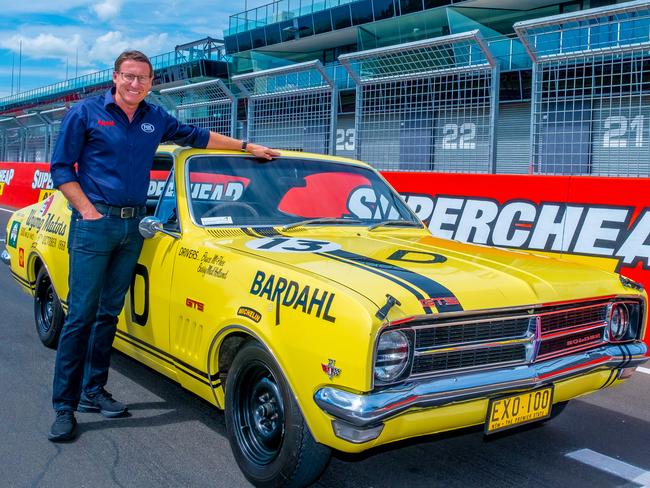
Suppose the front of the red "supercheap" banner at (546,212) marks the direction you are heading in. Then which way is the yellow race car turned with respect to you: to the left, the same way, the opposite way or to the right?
to the left

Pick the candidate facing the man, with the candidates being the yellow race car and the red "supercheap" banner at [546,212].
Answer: the red "supercheap" banner

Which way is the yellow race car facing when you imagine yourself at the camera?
facing the viewer and to the right of the viewer

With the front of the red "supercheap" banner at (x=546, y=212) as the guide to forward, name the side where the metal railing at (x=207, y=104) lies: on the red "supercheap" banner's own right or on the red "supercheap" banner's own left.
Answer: on the red "supercheap" banner's own right

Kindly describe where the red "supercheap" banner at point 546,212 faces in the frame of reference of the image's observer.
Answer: facing the viewer and to the left of the viewer

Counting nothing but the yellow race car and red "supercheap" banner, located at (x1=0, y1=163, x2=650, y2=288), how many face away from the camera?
0

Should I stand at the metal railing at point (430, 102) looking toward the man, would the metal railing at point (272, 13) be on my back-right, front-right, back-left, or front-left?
back-right

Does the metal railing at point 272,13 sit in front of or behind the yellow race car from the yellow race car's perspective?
behind

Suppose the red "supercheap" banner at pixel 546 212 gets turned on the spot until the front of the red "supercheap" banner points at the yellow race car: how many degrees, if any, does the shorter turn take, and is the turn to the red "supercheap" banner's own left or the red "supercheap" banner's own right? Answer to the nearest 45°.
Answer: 0° — it already faces it

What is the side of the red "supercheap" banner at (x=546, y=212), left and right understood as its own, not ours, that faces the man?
front

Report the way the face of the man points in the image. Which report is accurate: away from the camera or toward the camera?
toward the camera
